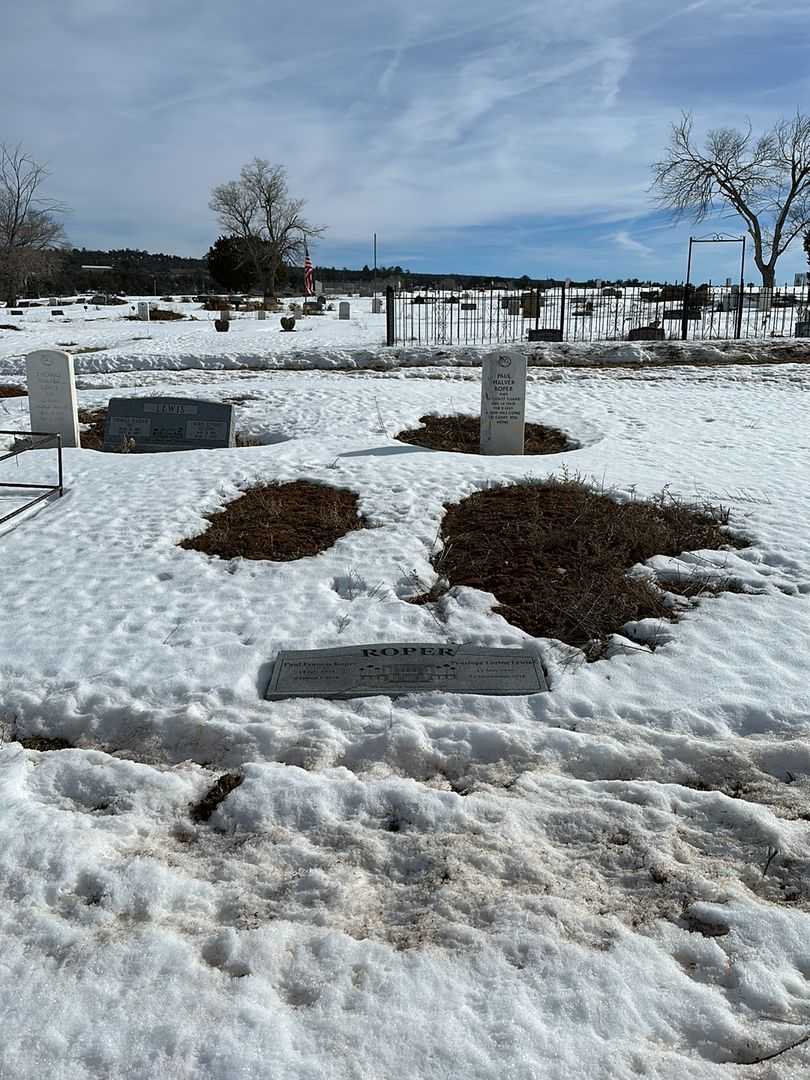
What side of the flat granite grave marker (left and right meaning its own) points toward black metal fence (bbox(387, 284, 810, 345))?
back

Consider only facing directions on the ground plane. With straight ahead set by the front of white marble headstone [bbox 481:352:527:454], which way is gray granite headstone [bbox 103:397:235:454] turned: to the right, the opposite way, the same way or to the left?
the same way

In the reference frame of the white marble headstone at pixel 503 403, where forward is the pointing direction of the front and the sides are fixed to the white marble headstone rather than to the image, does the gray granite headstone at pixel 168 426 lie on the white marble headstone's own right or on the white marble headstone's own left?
on the white marble headstone's own right

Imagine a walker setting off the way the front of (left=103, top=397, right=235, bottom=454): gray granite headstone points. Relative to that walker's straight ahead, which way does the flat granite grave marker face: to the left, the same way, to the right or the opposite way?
the same way

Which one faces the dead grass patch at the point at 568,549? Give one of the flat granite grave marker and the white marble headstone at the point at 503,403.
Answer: the white marble headstone

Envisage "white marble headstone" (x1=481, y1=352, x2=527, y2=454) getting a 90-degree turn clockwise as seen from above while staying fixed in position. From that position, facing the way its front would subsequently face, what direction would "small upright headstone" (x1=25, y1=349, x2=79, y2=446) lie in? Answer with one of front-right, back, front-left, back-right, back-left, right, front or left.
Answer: front

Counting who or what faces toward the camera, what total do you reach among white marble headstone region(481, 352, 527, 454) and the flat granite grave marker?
2

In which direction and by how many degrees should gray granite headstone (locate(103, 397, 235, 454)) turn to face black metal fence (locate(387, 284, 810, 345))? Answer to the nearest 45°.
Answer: approximately 135° to its left

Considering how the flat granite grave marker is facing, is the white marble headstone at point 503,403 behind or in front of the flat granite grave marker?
behind

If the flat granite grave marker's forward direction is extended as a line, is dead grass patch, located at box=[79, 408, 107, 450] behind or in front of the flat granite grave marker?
behind

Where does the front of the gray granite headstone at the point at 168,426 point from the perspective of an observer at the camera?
facing the viewer

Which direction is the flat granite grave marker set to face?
toward the camera

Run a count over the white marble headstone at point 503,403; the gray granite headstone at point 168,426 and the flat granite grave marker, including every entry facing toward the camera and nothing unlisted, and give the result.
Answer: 3

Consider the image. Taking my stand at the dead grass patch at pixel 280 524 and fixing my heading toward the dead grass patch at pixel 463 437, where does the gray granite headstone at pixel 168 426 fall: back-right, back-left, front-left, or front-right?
front-left

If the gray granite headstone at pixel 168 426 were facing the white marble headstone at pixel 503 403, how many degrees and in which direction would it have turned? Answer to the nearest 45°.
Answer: approximately 45° to its left
